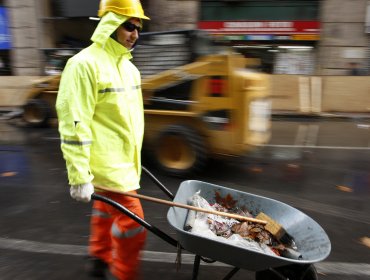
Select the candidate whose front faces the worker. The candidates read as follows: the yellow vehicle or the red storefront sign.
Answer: the red storefront sign

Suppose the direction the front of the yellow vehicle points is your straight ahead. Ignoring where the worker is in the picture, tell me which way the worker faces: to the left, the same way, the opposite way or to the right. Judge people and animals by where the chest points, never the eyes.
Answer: the opposite way

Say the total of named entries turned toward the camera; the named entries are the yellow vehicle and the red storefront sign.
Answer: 1

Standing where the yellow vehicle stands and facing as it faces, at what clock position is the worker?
The worker is roughly at 8 o'clock from the yellow vehicle.

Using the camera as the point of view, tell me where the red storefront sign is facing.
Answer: facing the viewer

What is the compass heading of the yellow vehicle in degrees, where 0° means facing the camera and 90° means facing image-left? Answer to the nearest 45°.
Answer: approximately 135°

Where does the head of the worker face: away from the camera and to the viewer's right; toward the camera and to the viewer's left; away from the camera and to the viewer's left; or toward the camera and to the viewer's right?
toward the camera and to the viewer's right

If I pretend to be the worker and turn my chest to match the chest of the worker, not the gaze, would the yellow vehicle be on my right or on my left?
on my left

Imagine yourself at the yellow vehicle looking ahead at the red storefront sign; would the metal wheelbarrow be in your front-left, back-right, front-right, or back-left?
back-right

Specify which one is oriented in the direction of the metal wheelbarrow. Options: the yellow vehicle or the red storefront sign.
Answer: the red storefront sign

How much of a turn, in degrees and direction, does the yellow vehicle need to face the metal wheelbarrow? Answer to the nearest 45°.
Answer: approximately 135° to its left

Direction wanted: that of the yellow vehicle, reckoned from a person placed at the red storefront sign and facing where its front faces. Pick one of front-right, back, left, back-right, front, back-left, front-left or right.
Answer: front

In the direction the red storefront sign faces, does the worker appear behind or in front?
in front

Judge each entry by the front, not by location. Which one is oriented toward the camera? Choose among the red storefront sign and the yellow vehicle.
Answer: the red storefront sign
